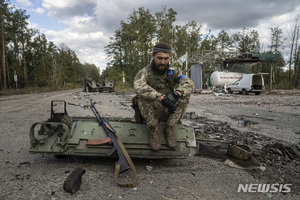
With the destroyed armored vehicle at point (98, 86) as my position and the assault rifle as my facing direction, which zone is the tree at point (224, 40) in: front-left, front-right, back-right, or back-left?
back-left

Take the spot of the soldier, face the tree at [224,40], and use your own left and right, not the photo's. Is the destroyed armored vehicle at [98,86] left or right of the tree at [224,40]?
left

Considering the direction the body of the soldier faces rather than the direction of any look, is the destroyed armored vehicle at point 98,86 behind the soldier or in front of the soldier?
behind

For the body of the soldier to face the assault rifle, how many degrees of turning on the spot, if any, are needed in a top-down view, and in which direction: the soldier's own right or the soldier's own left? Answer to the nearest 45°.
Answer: approximately 45° to the soldier's own right

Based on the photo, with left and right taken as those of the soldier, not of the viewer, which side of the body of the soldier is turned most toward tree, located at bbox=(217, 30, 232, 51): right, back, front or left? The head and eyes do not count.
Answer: back

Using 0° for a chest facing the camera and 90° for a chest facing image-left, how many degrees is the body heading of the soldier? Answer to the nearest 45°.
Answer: approximately 0°
